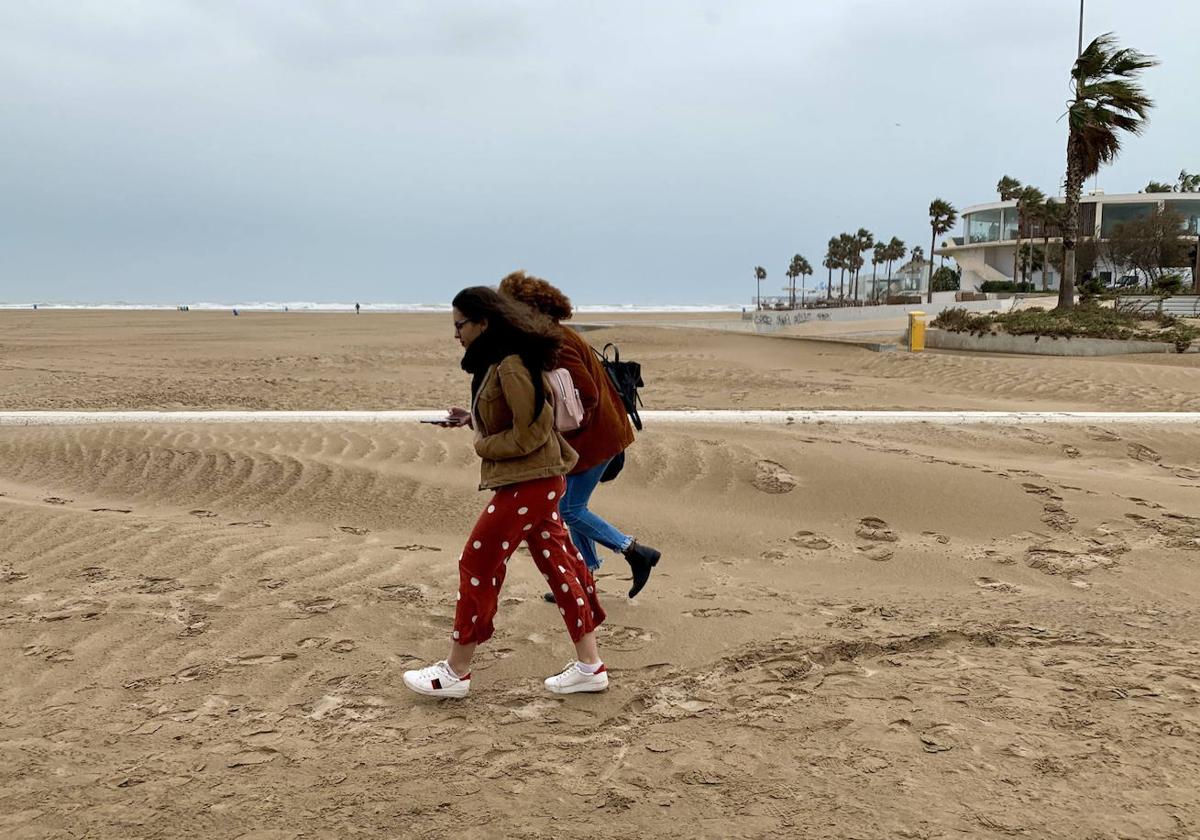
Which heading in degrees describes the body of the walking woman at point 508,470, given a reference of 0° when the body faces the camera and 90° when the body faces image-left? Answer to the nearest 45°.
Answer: approximately 90°

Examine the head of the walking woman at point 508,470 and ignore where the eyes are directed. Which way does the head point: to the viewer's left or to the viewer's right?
to the viewer's left

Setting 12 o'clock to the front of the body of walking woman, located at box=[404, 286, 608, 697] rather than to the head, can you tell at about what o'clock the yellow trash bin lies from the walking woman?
The yellow trash bin is roughly at 4 o'clock from the walking woman.

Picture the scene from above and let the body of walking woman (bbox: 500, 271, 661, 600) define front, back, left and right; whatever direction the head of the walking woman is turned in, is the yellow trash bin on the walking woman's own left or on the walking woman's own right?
on the walking woman's own right

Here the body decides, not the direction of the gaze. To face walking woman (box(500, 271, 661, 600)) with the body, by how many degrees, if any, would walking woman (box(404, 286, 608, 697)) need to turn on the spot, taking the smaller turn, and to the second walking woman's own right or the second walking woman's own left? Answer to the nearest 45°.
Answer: approximately 135° to the second walking woman's own right

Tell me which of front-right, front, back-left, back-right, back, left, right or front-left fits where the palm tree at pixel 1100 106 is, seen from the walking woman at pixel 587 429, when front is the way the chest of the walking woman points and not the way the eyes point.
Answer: back-right

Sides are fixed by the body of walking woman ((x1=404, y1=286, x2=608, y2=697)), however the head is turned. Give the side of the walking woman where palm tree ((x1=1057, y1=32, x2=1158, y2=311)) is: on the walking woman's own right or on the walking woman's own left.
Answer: on the walking woman's own right

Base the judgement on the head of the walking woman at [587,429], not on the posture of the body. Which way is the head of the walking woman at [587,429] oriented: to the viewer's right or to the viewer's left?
to the viewer's left

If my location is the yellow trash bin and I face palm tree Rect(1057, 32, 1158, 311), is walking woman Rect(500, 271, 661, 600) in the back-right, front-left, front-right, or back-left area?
back-right

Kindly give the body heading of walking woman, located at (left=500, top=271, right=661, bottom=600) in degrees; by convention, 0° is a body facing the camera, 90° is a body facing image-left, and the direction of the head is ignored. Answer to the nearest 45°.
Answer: approximately 90°

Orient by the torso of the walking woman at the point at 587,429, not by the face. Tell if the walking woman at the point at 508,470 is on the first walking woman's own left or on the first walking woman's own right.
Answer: on the first walking woman's own left
